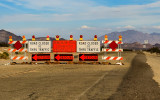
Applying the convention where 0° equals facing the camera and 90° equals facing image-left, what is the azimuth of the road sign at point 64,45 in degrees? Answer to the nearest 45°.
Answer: approximately 0°

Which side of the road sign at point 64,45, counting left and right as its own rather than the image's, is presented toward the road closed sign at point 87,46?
left

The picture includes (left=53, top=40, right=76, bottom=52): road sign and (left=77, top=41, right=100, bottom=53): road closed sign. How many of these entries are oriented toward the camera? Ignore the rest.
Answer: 2

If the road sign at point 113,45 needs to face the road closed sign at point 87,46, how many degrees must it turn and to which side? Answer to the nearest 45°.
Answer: approximately 90° to its right

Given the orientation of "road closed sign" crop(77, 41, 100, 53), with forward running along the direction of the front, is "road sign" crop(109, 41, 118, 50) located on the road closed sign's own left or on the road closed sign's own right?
on the road closed sign's own left

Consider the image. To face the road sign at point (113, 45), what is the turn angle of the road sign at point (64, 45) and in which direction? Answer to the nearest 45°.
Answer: approximately 90° to its left

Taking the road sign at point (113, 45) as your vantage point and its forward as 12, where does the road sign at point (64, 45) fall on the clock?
the road sign at point (64, 45) is roughly at 3 o'clock from the road sign at point (113, 45).

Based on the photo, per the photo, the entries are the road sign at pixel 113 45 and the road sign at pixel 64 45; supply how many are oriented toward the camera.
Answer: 2
